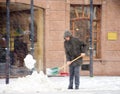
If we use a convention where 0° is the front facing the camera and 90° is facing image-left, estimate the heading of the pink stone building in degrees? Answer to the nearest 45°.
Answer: approximately 0°
